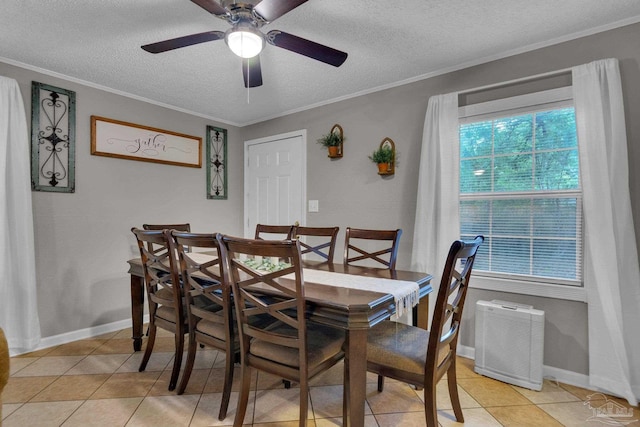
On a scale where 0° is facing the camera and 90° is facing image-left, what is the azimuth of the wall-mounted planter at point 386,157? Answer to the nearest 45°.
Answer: approximately 45°

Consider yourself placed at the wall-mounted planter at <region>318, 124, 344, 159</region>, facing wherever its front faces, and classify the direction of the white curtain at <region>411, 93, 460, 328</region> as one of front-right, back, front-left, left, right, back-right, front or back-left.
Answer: left

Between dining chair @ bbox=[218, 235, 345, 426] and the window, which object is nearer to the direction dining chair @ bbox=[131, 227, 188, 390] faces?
the window

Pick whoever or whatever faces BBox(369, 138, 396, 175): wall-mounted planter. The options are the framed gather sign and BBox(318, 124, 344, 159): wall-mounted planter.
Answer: the framed gather sign

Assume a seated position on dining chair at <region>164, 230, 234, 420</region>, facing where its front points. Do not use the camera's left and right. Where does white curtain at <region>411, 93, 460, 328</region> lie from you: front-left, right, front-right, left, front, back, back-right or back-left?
front-right

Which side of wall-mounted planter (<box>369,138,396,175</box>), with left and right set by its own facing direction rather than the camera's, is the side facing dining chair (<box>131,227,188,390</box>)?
front

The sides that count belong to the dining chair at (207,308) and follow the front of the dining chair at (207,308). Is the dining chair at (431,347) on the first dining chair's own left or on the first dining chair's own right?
on the first dining chair's own right

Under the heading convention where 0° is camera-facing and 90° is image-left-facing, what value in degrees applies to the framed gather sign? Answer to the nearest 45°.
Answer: approximately 315°

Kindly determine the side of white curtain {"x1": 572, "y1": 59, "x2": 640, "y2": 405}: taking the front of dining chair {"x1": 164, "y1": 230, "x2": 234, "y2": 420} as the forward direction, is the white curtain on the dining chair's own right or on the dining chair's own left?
on the dining chair's own right

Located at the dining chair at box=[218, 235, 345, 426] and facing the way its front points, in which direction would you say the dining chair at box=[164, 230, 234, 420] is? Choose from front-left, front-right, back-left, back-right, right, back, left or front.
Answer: left

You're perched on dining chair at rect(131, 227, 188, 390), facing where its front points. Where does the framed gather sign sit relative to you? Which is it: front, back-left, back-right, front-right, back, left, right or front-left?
front-left

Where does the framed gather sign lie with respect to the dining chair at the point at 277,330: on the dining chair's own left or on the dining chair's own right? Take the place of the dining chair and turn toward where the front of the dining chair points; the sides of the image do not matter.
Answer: on the dining chair's own left

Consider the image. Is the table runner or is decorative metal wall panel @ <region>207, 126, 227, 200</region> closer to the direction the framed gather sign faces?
the table runner

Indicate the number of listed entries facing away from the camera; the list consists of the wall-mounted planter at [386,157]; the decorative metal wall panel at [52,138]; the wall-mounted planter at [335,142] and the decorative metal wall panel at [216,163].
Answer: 0

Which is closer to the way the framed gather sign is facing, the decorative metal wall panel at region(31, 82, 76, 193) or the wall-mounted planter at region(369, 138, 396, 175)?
the wall-mounted planter

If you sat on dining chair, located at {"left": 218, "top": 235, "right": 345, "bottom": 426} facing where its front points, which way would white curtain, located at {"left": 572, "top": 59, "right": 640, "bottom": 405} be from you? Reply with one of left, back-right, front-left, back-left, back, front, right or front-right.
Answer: front-right

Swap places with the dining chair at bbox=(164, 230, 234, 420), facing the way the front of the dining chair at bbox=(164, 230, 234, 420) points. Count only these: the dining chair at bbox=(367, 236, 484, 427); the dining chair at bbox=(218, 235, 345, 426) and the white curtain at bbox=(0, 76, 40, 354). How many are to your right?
2

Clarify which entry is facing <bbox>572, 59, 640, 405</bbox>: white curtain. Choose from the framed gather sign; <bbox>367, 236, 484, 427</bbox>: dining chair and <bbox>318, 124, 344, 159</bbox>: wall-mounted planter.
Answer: the framed gather sign

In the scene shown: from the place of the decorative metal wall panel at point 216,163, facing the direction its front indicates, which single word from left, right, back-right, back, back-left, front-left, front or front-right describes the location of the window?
front

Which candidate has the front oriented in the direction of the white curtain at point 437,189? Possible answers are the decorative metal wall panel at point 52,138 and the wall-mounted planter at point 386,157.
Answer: the decorative metal wall panel

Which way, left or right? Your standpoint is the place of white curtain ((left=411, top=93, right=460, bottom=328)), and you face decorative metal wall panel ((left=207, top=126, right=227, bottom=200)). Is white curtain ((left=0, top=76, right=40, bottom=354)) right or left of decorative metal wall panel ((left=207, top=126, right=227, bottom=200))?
left
